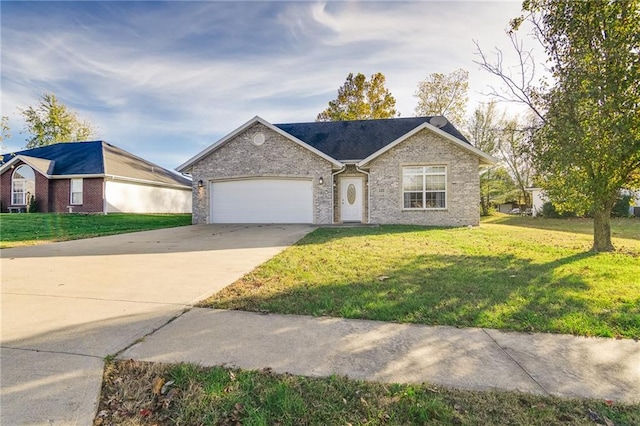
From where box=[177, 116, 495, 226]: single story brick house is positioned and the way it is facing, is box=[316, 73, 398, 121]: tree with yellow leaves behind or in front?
behind

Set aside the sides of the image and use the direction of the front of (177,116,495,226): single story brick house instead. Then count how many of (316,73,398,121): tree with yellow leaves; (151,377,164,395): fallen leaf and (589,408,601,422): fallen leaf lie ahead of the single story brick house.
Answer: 2

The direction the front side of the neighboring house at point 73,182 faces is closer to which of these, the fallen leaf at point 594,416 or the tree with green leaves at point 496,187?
the fallen leaf

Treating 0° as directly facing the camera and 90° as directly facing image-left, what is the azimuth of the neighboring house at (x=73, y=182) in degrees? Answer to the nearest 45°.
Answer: approximately 45°

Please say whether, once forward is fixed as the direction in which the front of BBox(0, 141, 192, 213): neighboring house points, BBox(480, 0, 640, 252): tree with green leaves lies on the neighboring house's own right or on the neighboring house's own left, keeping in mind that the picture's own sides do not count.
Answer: on the neighboring house's own left

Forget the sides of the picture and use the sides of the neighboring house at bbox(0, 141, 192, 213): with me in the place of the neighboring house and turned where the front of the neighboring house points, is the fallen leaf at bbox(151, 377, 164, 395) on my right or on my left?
on my left

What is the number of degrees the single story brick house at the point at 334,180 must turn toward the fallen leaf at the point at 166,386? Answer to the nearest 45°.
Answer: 0° — it already faces it

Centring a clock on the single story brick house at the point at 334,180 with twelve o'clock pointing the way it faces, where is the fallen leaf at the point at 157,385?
The fallen leaf is roughly at 12 o'clock from the single story brick house.

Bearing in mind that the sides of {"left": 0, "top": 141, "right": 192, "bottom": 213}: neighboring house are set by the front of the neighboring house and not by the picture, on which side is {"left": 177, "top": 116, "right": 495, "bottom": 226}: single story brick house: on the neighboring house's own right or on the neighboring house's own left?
on the neighboring house's own left
